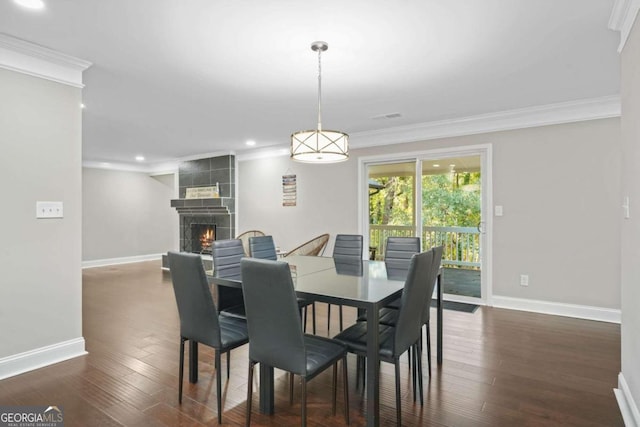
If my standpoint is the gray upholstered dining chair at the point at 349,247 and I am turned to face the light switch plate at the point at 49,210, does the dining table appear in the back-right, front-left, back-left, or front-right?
front-left

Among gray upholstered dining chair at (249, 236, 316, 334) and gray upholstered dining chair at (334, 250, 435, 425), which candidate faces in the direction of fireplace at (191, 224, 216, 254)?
gray upholstered dining chair at (334, 250, 435, 425)

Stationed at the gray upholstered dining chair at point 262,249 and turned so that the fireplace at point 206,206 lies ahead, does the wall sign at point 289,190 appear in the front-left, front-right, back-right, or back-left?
front-right

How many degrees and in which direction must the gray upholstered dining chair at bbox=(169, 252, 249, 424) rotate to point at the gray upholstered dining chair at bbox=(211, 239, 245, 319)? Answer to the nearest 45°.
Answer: approximately 45° to its left

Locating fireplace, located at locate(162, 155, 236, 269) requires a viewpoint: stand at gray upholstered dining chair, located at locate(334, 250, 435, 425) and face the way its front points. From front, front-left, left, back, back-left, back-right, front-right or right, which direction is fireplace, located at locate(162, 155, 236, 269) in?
front

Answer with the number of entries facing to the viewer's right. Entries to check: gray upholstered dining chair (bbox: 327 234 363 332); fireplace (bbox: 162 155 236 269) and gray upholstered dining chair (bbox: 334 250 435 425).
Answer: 0

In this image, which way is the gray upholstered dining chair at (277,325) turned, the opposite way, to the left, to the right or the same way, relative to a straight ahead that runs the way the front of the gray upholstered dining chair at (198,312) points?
the same way

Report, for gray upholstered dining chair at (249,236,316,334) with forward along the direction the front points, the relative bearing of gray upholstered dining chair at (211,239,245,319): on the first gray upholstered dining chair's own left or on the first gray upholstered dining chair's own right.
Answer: on the first gray upholstered dining chair's own right

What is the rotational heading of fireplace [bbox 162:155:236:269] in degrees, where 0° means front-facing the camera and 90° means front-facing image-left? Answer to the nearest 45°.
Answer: approximately 45°

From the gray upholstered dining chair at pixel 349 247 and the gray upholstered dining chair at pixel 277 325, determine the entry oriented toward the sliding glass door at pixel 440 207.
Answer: the gray upholstered dining chair at pixel 277 325

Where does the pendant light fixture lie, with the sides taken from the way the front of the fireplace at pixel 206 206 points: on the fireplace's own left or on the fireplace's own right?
on the fireplace's own left

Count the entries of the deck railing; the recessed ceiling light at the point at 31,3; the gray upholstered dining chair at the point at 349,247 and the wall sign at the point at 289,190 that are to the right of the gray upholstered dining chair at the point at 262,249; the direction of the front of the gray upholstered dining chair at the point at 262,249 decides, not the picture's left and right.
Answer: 1

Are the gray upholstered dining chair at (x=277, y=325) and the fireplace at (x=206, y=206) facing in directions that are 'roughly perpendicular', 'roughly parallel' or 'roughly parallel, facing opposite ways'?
roughly parallel, facing opposite ways

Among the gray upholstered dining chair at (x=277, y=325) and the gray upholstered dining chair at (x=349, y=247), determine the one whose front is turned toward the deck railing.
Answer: the gray upholstered dining chair at (x=277, y=325)

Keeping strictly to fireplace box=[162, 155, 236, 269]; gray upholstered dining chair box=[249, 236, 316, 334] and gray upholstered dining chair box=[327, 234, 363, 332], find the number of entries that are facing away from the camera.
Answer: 0

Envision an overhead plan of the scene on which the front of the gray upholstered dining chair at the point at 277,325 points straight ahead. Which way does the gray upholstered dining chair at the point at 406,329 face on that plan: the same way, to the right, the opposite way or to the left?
to the left
